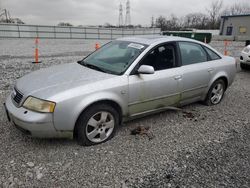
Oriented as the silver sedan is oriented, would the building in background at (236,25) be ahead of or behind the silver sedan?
behind

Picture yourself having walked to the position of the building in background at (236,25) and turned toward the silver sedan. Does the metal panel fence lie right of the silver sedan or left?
right

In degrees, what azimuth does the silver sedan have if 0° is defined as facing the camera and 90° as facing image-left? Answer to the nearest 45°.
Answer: approximately 45°

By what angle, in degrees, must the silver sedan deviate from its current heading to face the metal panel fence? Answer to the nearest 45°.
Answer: approximately 135° to its right

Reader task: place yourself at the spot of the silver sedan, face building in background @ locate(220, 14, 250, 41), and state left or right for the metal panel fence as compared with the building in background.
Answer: left
